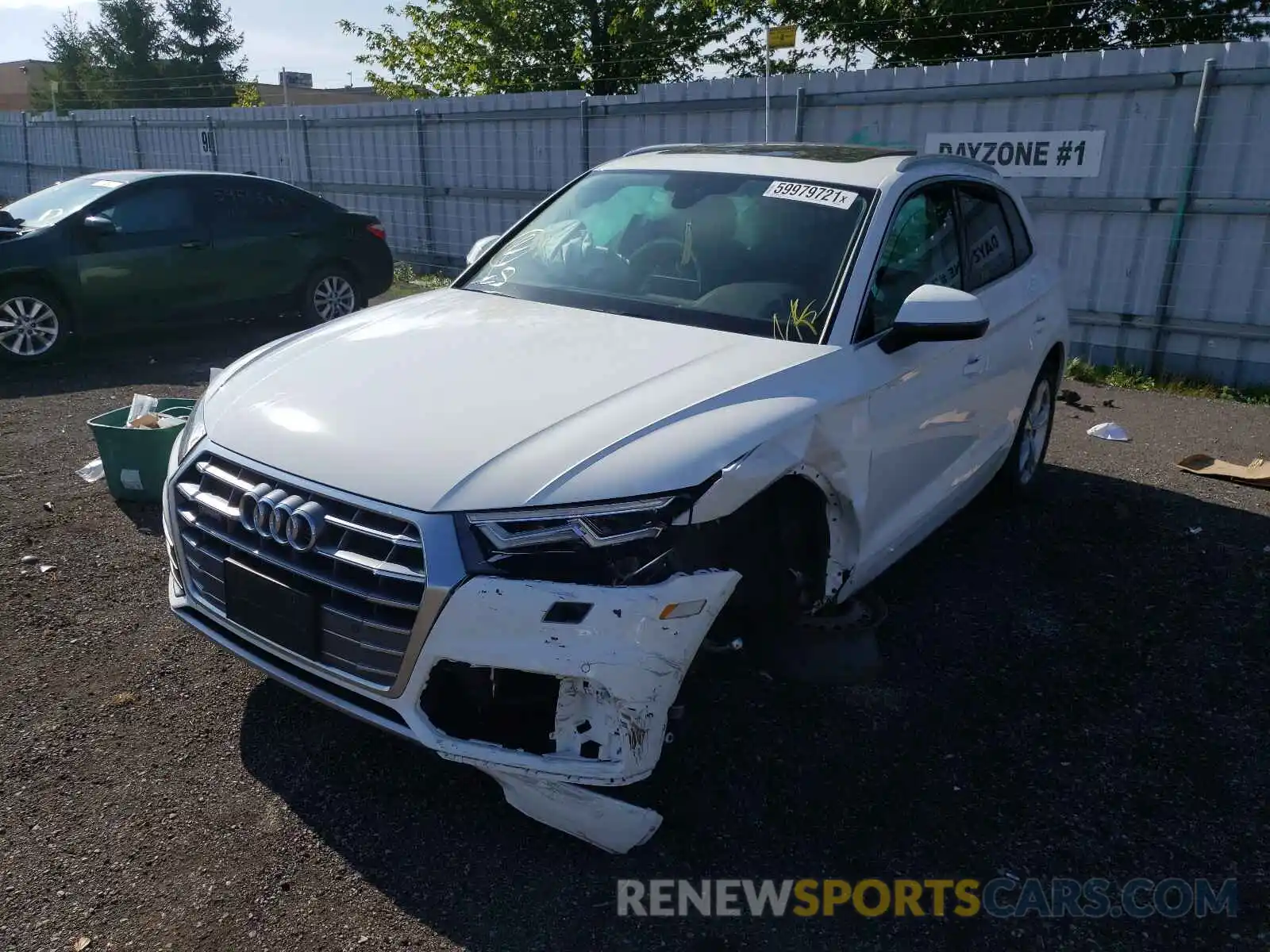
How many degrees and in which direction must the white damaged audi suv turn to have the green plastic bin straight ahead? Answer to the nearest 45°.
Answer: approximately 90° to its right

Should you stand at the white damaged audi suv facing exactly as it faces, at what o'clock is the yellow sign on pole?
The yellow sign on pole is roughly at 5 o'clock from the white damaged audi suv.

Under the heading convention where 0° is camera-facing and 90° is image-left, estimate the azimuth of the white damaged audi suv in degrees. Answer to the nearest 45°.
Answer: approximately 45°

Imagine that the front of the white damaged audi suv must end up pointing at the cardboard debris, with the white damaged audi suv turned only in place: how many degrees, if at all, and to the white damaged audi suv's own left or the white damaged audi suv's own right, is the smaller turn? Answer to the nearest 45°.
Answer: approximately 180°

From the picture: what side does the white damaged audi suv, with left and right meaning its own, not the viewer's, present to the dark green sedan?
right

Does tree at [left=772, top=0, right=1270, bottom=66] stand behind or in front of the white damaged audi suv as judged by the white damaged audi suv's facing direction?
behind

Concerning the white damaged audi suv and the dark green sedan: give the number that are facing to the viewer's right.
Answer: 0

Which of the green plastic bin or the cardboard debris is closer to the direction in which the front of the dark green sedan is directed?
the green plastic bin

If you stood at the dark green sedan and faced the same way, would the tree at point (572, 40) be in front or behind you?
behind

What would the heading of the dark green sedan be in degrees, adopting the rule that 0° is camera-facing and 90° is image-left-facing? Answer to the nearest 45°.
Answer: approximately 45°

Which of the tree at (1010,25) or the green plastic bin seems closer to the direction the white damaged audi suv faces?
the green plastic bin
